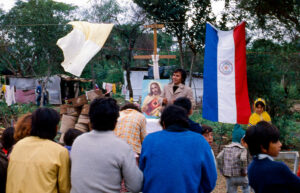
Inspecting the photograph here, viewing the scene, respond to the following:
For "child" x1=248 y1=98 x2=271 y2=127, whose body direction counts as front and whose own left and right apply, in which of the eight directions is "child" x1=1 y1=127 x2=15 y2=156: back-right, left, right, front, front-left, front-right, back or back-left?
front-right

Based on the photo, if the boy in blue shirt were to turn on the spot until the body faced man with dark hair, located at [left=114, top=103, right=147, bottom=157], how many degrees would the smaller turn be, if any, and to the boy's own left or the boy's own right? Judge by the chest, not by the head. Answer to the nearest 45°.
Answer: approximately 90° to the boy's own left

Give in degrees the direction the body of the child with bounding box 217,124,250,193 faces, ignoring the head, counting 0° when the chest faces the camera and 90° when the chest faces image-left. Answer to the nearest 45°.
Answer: approximately 180°

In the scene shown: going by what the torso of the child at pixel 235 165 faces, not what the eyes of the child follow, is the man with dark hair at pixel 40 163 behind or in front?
behind

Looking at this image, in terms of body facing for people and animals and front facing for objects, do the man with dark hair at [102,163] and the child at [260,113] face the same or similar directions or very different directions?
very different directions

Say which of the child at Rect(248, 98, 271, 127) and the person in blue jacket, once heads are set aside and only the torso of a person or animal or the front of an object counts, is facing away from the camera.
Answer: the person in blue jacket

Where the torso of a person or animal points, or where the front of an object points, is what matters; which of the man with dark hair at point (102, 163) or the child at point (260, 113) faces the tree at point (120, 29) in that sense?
the man with dark hair

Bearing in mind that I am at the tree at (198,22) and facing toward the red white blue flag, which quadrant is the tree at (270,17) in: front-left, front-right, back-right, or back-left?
front-left

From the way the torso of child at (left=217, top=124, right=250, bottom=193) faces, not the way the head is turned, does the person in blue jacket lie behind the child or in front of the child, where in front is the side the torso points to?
behind

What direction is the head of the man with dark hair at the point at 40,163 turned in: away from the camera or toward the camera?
away from the camera

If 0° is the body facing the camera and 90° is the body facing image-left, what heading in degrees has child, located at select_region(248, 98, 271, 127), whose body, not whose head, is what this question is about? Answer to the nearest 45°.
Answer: approximately 0°

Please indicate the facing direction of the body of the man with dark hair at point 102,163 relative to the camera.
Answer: away from the camera

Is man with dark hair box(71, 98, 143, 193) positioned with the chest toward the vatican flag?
yes

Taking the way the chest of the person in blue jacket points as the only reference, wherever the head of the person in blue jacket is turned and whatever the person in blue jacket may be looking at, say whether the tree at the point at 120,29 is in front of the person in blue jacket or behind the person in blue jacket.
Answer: in front

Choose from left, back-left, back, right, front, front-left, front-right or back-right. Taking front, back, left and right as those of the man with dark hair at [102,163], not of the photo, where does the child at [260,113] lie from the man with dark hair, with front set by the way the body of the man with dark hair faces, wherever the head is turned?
front-right

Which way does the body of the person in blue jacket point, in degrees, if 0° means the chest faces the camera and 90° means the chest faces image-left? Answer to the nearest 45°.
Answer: approximately 180°

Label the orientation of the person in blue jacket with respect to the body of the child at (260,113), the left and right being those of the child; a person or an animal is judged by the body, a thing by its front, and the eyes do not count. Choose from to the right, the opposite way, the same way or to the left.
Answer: the opposite way

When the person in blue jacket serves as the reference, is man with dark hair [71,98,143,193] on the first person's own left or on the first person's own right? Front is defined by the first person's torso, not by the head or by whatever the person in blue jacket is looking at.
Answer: on the first person's own left
